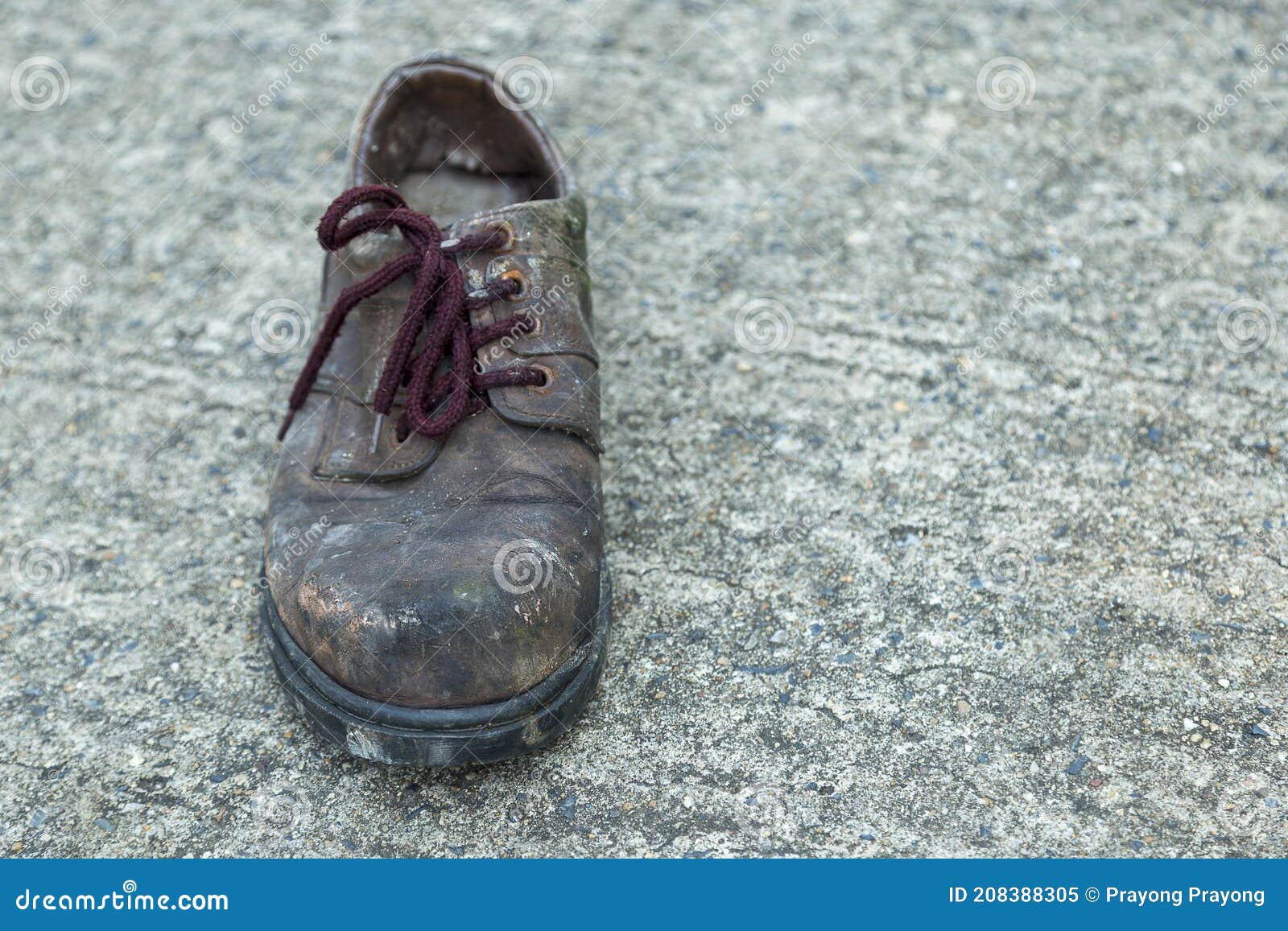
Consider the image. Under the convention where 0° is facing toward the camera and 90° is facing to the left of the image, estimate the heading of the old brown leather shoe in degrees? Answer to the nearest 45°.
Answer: approximately 0°
